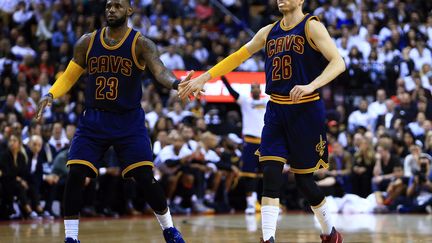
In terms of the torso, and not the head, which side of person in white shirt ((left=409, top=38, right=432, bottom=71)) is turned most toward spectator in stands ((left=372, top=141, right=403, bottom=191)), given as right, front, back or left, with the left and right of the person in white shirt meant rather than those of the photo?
front

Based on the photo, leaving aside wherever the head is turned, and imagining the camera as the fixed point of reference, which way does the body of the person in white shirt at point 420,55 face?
toward the camera

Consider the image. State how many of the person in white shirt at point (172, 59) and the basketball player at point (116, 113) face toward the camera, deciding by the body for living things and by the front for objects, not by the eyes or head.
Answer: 2

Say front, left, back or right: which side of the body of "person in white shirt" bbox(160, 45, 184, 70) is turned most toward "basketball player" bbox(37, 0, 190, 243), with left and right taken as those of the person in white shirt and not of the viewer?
front

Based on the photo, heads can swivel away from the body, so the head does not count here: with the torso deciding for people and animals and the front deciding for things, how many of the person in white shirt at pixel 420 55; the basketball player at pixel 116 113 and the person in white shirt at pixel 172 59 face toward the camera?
3

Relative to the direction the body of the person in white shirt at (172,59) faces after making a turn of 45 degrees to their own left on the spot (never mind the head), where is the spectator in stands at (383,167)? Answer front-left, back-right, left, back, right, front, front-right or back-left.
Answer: front

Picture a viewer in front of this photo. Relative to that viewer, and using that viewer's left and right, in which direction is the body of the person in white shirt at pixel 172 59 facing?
facing the viewer

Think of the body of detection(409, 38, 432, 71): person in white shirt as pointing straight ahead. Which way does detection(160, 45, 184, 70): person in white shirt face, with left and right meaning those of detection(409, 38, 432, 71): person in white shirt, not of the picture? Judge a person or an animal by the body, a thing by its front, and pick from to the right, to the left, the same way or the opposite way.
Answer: the same way

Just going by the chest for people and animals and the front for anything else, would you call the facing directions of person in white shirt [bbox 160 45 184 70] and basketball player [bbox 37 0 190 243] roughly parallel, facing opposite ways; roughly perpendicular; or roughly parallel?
roughly parallel

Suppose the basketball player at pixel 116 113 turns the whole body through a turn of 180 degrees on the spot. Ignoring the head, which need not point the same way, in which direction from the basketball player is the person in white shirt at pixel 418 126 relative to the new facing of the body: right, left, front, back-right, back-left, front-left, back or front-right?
front-right

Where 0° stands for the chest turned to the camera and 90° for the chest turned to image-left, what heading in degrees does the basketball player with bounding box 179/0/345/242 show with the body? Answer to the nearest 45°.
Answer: approximately 45°

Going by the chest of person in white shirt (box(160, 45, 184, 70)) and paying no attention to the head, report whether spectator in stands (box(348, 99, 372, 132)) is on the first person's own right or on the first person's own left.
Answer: on the first person's own left

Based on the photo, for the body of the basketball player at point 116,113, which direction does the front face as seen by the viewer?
toward the camera

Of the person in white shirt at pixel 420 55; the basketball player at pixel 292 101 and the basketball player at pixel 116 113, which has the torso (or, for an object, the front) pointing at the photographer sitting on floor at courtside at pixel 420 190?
the person in white shirt

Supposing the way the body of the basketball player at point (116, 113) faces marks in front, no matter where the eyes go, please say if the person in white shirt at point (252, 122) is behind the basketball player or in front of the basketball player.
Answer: behind

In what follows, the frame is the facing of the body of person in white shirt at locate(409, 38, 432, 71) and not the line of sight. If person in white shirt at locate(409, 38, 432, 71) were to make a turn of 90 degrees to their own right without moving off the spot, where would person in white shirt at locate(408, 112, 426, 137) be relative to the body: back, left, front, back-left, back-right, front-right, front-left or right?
left

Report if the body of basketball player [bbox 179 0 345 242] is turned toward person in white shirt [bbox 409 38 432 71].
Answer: no
